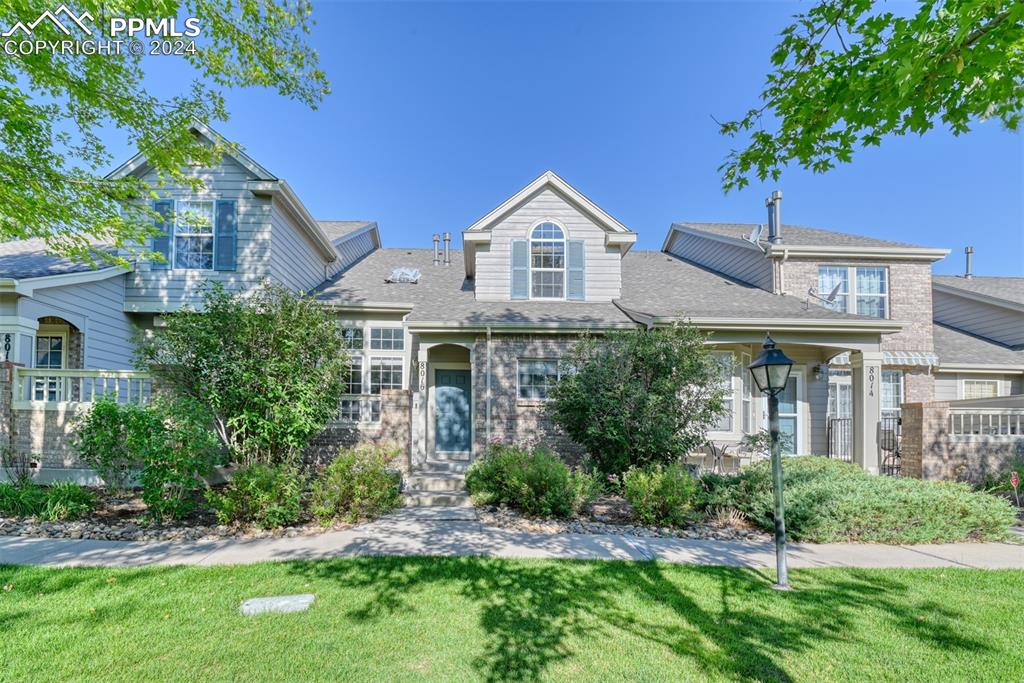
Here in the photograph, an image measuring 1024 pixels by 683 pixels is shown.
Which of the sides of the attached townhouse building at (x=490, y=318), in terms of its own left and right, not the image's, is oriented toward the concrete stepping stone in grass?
front

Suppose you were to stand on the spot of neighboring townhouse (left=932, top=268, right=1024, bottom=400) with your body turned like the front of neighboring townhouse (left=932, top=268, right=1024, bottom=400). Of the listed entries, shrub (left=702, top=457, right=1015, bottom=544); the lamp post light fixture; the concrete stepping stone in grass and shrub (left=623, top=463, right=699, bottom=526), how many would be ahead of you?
4

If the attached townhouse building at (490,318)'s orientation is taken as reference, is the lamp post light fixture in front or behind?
in front

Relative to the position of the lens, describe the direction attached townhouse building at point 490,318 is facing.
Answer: facing the viewer

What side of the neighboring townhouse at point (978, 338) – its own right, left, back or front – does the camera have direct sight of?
front

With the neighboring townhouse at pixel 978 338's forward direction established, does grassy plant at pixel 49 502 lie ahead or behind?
ahead

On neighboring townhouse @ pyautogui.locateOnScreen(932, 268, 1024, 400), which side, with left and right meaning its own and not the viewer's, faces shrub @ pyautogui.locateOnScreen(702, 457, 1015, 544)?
front

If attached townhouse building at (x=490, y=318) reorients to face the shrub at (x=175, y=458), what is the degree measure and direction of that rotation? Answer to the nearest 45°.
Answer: approximately 45° to its right
